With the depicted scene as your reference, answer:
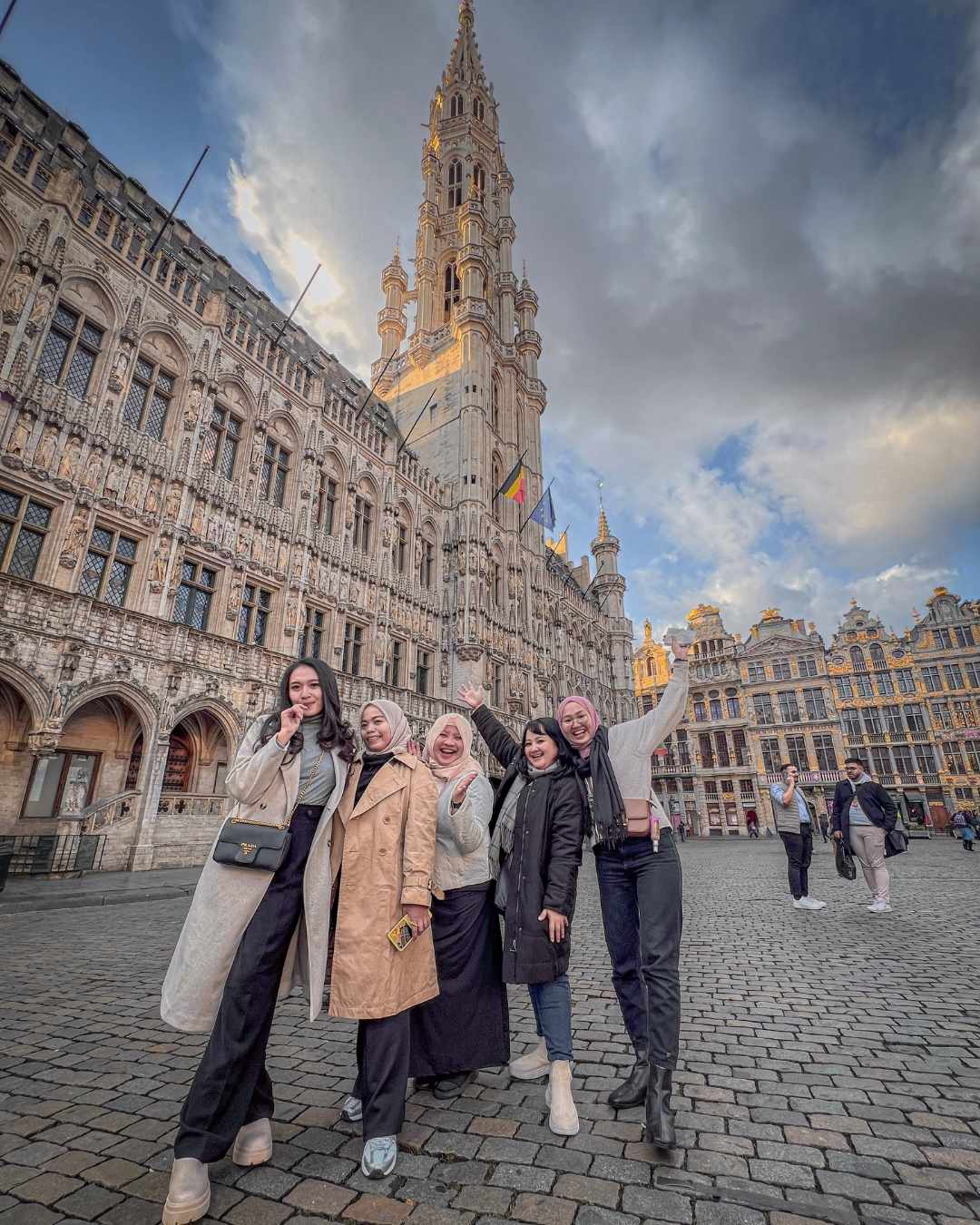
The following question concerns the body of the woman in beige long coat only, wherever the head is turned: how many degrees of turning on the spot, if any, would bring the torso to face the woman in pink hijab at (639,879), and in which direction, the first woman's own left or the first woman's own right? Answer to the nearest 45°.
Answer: approximately 90° to the first woman's own left

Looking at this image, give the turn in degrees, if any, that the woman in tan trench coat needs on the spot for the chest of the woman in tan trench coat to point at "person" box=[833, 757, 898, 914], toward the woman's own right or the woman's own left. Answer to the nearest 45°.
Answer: approximately 180°

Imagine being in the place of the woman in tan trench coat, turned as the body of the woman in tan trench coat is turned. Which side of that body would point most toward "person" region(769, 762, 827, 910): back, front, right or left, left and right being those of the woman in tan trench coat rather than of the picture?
back

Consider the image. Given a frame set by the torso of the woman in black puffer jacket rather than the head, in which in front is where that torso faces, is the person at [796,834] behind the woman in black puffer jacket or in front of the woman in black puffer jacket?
behind

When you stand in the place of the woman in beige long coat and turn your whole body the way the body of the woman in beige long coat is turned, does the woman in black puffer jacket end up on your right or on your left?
on your left

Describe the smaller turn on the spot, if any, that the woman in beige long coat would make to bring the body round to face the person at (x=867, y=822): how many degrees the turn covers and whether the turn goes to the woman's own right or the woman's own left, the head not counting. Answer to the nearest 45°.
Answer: approximately 90° to the woman's own left

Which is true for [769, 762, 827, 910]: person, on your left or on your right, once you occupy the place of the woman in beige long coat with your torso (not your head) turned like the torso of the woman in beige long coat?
on your left
